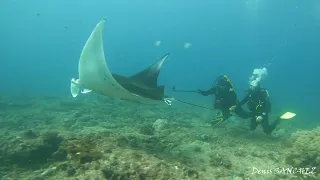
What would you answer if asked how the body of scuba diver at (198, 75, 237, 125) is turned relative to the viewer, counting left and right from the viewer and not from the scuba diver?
facing to the left of the viewer

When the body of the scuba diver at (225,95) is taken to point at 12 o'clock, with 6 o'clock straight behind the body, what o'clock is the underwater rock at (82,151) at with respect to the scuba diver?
The underwater rock is roughly at 10 o'clock from the scuba diver.

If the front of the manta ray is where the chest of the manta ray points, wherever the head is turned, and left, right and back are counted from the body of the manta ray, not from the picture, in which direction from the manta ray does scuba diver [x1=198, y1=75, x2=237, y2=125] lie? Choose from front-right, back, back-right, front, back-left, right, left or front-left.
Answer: back-right

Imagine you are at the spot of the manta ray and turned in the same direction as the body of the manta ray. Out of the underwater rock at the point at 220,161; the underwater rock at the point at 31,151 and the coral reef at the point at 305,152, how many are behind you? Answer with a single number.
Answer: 2

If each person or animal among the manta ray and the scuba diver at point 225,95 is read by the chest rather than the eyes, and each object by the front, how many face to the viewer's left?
2

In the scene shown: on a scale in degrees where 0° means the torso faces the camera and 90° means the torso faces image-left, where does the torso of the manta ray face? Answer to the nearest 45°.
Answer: approximately 90°

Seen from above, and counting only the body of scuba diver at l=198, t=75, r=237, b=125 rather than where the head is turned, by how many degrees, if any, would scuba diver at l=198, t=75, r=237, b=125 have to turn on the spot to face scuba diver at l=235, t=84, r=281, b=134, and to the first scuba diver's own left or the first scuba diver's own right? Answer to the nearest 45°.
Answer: approximately 180°

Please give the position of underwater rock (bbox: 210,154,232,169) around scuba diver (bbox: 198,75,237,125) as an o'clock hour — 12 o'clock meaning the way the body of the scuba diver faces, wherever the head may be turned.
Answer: The underwater rock is roughly at 9 o'clock from the scuba diver.

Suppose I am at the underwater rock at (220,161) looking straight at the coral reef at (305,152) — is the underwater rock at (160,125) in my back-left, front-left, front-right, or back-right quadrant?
back-left

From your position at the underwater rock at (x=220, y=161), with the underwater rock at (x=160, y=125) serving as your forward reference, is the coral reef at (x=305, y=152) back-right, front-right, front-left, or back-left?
back-right
